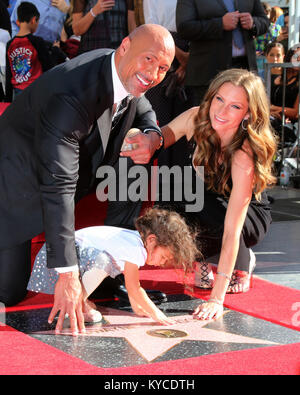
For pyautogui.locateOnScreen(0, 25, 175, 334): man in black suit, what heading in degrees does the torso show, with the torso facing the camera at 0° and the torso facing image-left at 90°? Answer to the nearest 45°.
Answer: approximately 315°

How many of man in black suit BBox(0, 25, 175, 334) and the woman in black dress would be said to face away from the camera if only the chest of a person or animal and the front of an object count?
0

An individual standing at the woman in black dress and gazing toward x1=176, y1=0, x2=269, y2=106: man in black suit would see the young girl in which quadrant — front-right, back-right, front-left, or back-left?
back-left

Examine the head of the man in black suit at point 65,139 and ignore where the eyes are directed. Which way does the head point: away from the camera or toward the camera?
toward the camera

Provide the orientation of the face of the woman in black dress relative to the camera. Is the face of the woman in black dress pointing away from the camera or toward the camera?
toward the camera

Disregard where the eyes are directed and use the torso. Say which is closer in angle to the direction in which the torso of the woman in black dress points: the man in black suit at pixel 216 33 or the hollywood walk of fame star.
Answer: the hollywood walk of fame star

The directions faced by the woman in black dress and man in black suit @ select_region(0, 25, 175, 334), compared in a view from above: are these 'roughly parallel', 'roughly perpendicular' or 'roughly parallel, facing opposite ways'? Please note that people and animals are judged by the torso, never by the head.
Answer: roughly perpendicular

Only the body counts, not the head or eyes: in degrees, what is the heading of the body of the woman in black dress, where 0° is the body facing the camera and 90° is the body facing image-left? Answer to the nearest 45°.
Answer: approximately 45°

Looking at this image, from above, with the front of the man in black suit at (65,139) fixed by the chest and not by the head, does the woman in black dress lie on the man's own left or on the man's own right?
on the man's own left

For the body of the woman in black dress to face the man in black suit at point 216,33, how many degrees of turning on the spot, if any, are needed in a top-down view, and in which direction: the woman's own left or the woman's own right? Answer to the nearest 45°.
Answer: approximately 135° to the woman's own right

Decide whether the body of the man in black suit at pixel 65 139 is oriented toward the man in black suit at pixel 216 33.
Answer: no

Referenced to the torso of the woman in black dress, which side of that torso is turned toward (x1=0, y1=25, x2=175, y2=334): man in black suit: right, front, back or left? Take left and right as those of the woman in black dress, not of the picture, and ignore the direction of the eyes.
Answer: front
